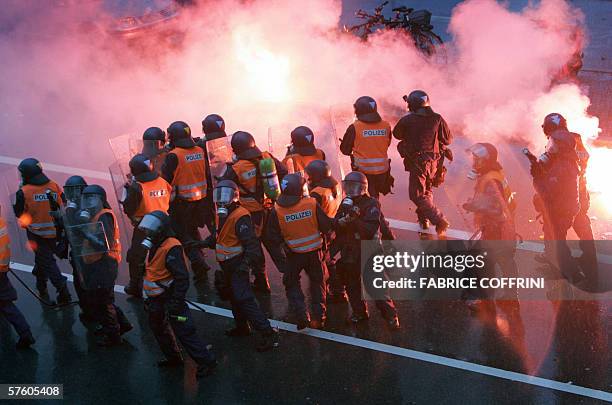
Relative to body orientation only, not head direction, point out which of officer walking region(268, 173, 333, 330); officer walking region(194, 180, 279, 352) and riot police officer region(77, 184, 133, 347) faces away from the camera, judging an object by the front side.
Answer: officer walking region(268, 173, 333, 330)

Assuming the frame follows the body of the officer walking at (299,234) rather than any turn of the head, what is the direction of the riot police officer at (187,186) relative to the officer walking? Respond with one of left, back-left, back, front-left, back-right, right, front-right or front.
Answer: front-left

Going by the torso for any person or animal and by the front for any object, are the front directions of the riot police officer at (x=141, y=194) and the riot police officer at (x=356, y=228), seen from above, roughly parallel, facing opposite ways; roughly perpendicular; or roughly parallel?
roughly perpendicular

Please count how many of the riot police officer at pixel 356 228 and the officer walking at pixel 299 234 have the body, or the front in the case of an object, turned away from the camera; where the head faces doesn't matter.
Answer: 1

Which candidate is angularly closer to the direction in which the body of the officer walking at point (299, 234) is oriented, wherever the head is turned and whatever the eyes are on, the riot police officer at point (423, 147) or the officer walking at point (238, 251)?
the riot police officer

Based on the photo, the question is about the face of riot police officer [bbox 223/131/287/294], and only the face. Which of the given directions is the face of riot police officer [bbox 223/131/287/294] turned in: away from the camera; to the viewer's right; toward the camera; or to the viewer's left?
away from the camera

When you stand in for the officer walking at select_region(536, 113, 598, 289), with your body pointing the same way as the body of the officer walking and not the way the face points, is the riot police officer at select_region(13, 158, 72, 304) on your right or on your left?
on your left

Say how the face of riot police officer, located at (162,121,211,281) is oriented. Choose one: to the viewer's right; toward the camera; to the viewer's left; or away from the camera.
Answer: away from the camera

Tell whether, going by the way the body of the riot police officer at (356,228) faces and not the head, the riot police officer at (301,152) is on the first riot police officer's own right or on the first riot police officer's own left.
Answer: on the first riot police officer's own right
